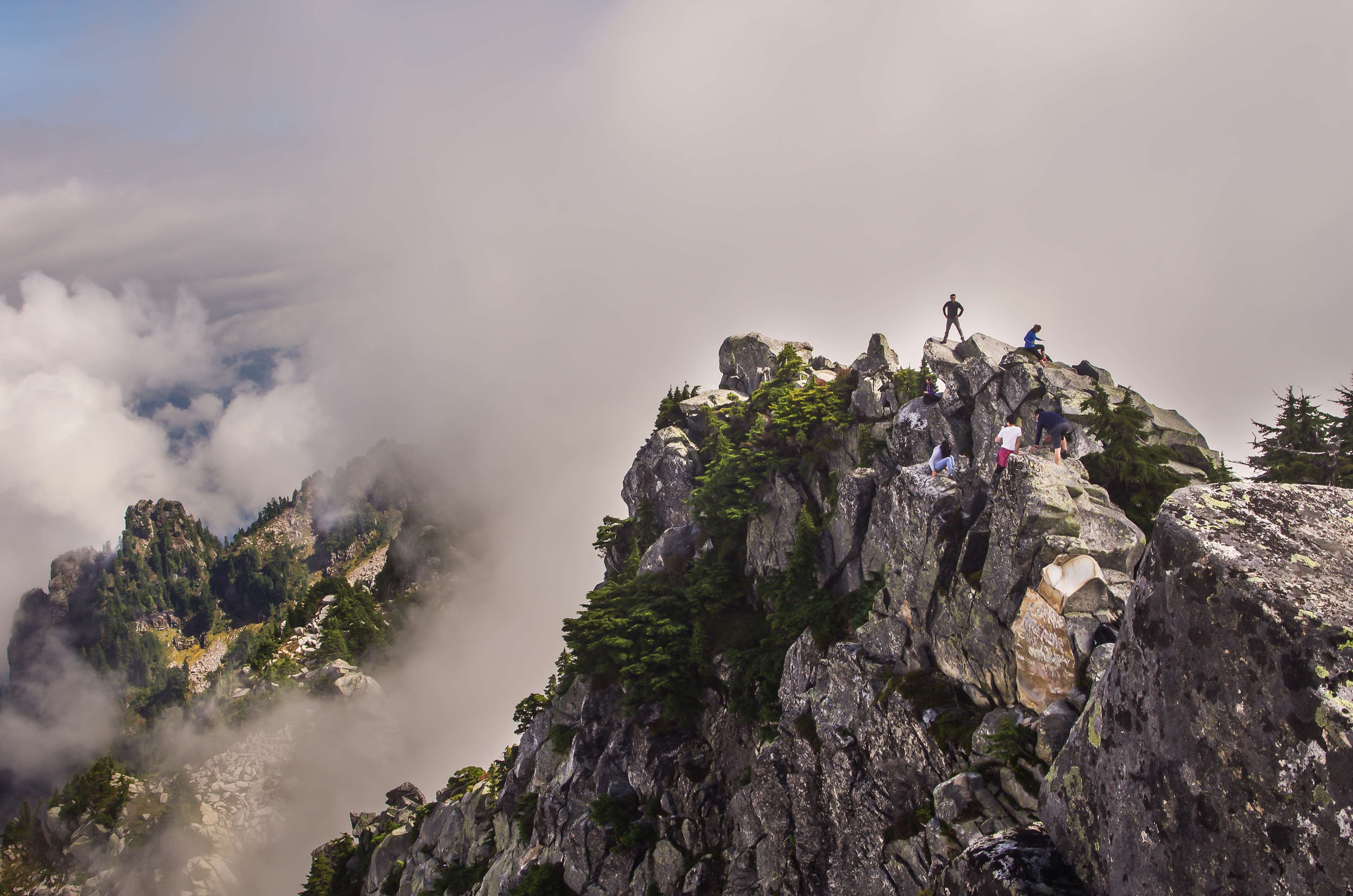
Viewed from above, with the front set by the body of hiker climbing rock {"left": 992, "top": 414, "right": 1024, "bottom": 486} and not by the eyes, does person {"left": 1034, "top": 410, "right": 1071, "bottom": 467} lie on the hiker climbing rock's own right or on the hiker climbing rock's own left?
on the hiker climbing rock's own right

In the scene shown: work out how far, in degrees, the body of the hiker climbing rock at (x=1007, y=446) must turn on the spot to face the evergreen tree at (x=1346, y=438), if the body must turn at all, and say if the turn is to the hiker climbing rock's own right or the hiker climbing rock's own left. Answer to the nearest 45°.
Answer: approximately 45° to the hiker climbing rock's own right

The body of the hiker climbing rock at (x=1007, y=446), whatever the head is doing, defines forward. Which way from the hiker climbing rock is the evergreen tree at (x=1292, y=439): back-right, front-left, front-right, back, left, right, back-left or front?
front-right

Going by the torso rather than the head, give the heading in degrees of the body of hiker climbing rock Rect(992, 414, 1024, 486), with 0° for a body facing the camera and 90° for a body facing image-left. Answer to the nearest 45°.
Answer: approximately 180°

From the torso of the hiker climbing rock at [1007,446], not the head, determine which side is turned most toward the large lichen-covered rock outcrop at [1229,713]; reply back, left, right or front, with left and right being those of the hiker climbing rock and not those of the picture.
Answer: back
